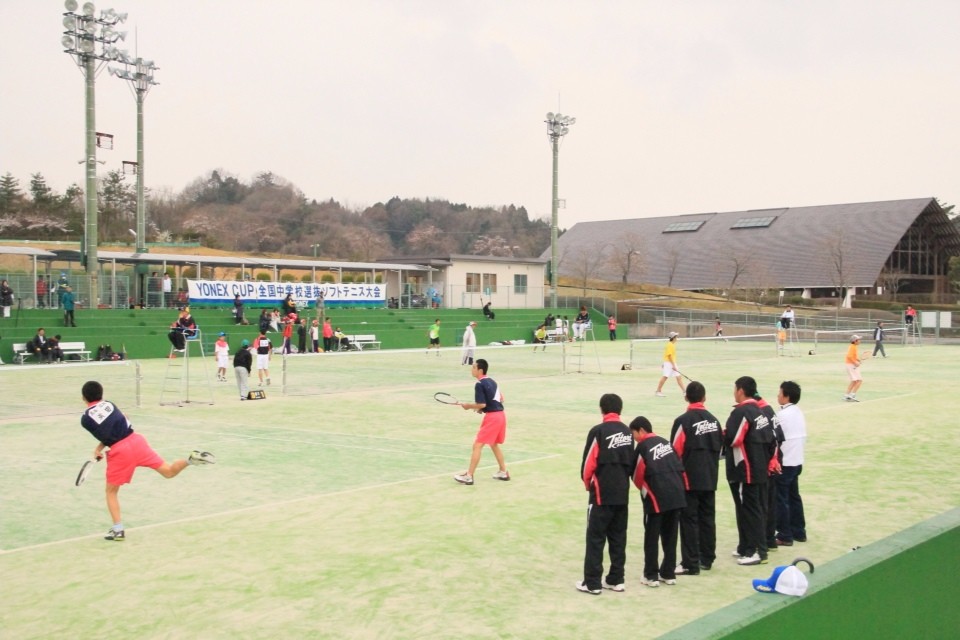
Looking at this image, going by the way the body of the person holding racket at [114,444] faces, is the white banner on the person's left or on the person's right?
on the person's right

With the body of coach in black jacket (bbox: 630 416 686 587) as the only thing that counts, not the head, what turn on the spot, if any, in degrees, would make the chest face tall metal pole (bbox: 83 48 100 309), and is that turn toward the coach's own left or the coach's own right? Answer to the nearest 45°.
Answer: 0° — they already face it

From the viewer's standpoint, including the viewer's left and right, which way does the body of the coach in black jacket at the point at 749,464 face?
facing away from the viewer and to the left of the viewer

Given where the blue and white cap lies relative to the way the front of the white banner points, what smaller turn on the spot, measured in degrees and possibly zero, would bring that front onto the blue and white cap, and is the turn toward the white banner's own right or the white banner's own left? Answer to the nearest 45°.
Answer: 0° — it already faces it

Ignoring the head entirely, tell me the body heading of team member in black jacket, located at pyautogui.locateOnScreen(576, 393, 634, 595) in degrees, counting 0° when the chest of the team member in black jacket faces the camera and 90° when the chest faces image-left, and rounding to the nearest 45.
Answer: approximately 135°

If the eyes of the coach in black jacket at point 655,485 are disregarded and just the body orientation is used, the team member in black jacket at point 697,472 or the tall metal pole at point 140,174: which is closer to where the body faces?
the tall metal pole

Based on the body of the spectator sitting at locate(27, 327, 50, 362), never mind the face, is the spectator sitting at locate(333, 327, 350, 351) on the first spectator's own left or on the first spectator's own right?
on the first spectator's own left

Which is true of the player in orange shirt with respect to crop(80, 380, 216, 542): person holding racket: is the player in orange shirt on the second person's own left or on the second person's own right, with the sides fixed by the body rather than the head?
on the second person's own right

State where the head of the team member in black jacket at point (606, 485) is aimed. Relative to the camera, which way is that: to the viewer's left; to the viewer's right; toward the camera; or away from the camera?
away from the camera

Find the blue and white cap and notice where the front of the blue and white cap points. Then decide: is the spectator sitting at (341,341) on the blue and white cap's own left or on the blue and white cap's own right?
on the blue and white cap's own right
